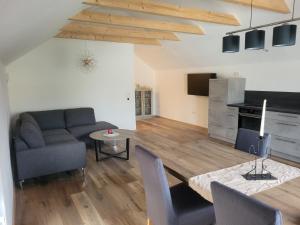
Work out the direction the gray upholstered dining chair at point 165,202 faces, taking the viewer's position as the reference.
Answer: facing away from the viewer and to the right of the viewer

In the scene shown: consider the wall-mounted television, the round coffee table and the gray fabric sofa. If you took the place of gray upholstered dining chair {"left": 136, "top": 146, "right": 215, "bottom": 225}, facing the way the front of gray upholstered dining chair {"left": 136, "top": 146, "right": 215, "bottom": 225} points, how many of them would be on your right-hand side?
0

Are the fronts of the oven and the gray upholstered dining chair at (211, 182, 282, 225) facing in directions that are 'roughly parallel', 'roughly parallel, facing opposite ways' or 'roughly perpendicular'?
roughly parallel, facing opposite ways

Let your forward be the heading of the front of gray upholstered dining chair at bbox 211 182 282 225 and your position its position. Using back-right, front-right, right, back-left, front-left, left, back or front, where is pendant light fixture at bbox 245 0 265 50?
front-left

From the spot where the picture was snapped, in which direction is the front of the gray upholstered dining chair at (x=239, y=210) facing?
facing away from the viewer and to the right of the viewer

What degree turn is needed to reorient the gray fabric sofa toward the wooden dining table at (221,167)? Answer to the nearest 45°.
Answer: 0° — it already faces it

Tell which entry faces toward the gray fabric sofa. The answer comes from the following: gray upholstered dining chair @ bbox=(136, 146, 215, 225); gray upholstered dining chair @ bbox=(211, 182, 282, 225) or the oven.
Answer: the oven

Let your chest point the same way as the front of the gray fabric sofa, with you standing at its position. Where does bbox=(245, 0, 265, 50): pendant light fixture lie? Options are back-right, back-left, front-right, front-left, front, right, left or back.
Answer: front

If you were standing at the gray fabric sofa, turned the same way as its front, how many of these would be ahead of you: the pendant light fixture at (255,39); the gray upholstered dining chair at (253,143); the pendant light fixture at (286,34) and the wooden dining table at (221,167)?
4

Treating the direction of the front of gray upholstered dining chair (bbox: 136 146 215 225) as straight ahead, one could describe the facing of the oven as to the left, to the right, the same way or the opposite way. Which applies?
the opposite way

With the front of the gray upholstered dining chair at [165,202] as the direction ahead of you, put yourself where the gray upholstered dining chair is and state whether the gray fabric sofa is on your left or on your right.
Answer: on your left

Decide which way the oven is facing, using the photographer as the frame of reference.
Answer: facing the viewer and to the left of the viewer

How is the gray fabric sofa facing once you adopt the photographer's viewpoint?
facing the viewer and to the right of the viewer

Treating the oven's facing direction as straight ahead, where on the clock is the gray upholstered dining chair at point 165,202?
The gray upholstered dining chair is roughly at 11 o'clock from the oven.

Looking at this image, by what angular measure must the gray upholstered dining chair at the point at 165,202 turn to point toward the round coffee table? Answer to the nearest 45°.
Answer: approximately 90° to its left

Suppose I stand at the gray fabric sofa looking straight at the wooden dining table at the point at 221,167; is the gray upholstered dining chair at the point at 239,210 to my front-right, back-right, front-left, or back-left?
front-right

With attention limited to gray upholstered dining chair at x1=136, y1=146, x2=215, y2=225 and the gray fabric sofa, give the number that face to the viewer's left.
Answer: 0

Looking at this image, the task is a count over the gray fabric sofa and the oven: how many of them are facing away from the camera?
0
